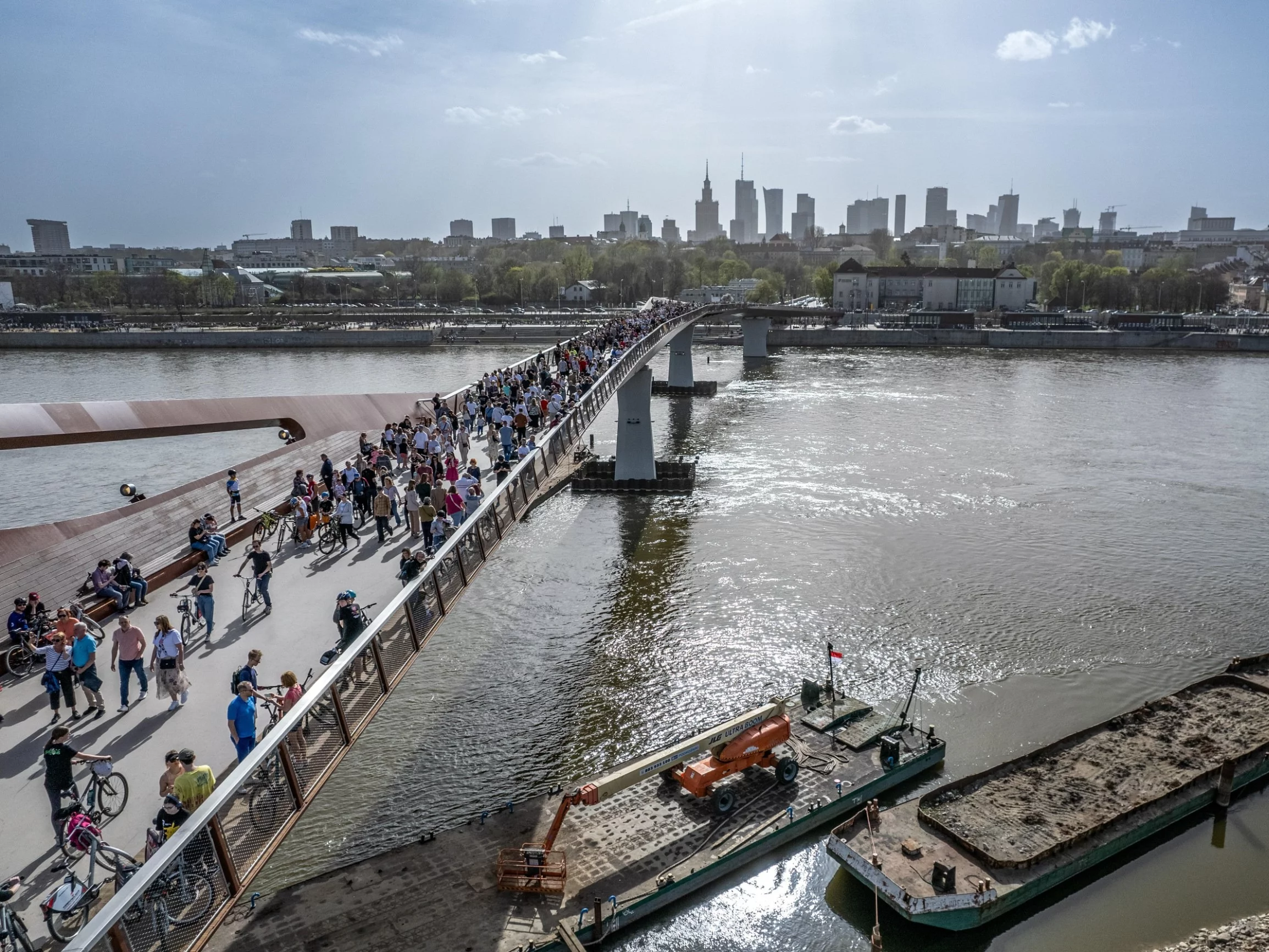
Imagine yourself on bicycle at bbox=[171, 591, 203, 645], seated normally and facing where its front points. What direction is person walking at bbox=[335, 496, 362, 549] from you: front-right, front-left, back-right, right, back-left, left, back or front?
back

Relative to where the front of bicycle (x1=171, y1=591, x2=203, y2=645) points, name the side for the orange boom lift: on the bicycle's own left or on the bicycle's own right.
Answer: on the bicycle's own left

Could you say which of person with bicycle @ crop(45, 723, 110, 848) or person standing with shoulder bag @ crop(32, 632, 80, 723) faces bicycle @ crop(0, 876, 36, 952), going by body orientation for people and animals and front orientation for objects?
the person standing with shoulder bag

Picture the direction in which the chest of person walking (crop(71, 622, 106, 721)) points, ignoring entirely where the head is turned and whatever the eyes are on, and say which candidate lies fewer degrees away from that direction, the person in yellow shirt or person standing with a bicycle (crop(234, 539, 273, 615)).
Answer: the person in yellow shirt

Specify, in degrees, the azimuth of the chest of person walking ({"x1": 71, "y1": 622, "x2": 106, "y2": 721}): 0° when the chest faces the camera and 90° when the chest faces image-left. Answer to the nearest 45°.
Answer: approximately 45°

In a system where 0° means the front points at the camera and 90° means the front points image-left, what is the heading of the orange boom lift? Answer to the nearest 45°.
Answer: approximately 45°

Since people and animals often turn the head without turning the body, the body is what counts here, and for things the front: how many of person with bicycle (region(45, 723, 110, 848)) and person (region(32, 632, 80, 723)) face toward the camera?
1

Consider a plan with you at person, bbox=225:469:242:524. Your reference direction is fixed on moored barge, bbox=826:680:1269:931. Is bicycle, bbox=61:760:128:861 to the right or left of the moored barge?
right
